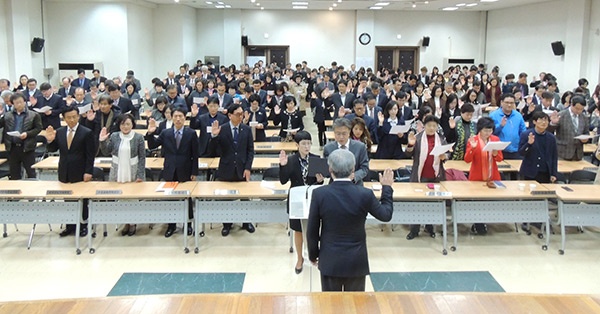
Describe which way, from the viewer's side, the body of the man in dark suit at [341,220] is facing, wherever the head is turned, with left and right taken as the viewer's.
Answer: facing away from the viewer

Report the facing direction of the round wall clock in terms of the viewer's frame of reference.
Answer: facing the viewer

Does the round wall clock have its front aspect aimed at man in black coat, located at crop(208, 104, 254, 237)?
yes

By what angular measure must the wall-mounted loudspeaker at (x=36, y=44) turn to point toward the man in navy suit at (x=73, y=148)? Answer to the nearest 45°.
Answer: approximately 45° to its right

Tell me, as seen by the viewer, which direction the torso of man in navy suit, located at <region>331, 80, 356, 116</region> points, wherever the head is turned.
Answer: toward the camera

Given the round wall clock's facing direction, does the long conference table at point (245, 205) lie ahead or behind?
ahead

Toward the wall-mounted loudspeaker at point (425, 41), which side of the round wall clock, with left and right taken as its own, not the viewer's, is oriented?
left

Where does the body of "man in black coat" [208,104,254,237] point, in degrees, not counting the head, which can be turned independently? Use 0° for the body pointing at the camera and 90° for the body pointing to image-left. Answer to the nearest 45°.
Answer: approximately 0°

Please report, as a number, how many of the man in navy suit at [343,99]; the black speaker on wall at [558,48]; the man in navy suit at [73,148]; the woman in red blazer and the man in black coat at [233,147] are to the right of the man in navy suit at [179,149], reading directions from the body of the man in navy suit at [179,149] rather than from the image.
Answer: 1

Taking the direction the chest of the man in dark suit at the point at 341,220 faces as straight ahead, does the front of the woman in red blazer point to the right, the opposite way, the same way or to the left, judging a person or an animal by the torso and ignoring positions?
the opposite way

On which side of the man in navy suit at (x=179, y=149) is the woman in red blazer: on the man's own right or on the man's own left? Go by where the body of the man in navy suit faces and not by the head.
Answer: on the man's own left

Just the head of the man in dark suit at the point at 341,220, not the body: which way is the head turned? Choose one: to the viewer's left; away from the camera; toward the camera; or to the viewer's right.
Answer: away from the camera

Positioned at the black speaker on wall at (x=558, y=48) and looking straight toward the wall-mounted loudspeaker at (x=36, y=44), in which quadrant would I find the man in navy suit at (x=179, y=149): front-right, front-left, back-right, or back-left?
front-left

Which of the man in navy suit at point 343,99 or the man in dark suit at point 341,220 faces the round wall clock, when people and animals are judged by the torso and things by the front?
the man in dark suit

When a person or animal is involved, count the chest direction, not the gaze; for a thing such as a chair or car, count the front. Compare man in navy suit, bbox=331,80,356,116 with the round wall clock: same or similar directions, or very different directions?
same or similar directions

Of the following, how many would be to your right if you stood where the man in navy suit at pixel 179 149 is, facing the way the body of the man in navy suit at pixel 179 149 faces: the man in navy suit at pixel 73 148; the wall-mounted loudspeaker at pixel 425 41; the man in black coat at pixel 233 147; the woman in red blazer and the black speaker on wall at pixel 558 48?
1

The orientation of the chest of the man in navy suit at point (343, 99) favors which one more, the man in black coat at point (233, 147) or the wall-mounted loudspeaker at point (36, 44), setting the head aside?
the man in black coat

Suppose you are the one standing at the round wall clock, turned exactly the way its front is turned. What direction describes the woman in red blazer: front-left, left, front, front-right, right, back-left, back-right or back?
front

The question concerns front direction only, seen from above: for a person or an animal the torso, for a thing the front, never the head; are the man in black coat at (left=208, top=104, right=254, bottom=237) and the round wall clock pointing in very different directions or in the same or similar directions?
same or similar directions
